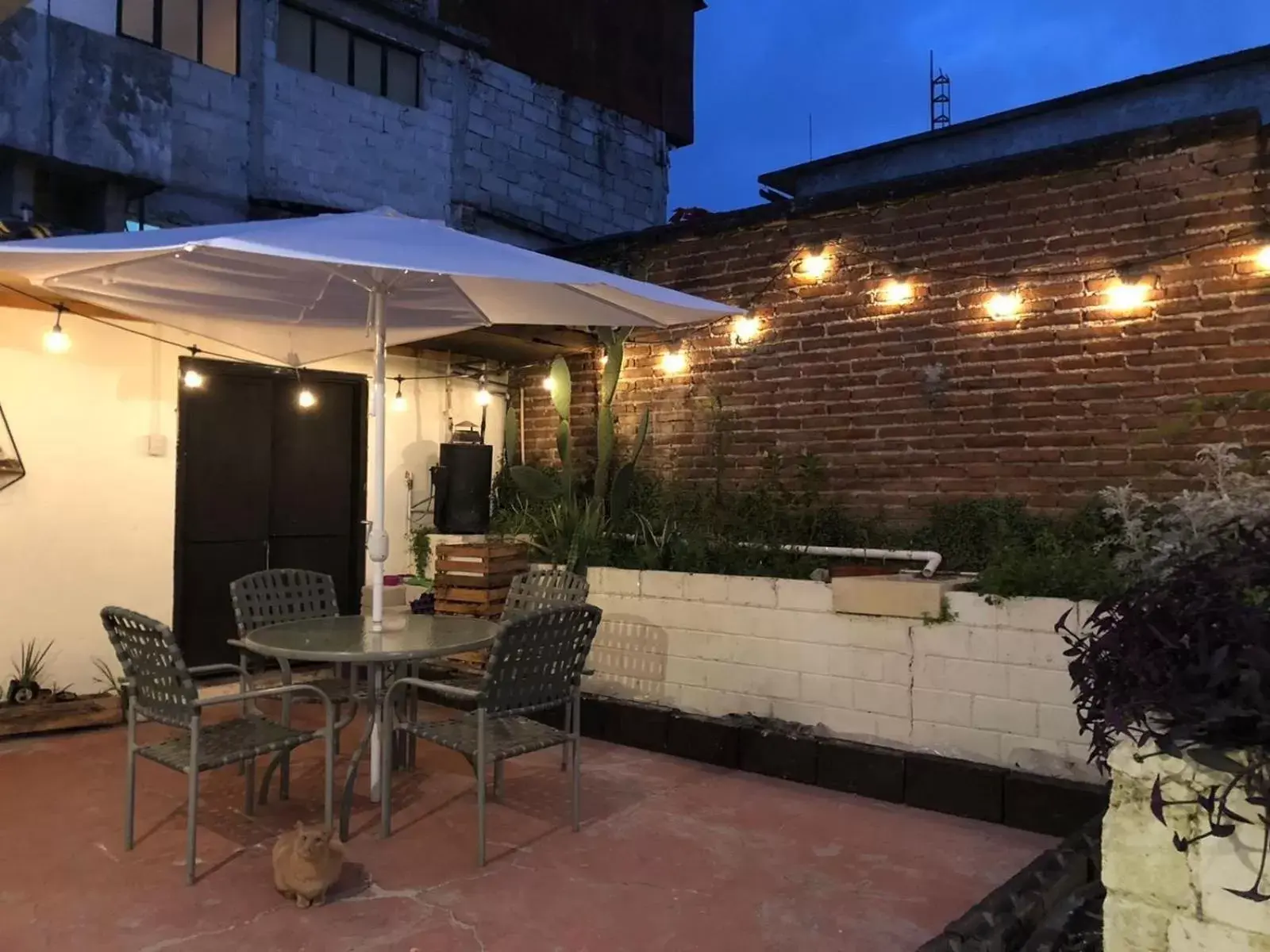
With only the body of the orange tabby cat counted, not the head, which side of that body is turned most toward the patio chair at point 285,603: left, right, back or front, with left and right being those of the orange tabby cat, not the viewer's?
back

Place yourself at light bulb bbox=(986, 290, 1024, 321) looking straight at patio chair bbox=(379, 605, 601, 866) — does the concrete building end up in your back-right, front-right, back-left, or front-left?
front-right

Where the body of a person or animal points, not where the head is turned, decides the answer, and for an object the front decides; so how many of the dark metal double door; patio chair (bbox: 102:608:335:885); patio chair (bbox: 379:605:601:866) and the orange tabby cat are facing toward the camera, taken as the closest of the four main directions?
2

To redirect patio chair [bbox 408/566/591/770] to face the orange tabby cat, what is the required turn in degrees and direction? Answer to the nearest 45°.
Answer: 0° — it already faces it

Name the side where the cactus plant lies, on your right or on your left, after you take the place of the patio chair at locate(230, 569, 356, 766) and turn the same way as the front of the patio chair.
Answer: on your left

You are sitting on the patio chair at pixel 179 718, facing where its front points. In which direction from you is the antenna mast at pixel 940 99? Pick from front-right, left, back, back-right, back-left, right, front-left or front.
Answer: front

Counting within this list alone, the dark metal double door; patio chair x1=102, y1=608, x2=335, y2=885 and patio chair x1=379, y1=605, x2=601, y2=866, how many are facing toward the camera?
1

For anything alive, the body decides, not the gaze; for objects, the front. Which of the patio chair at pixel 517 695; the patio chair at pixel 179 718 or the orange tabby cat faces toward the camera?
the orange tabby cat

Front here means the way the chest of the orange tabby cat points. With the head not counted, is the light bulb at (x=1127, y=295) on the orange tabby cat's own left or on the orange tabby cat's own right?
on the orange tabby cat's own left

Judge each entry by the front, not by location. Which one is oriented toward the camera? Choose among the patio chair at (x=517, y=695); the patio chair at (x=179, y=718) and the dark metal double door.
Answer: the dark metal double door

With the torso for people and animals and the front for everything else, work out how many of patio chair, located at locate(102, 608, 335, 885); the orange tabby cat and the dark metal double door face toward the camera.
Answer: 2

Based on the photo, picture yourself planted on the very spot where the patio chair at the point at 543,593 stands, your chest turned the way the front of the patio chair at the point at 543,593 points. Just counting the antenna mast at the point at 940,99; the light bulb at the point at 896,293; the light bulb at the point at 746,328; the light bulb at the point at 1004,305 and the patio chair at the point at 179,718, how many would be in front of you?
1

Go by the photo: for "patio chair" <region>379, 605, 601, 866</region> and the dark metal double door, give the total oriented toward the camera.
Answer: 1

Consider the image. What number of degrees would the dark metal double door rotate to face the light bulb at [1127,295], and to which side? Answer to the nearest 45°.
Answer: approximately 45° to its left

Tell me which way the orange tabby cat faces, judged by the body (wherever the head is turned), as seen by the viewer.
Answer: toward the camera

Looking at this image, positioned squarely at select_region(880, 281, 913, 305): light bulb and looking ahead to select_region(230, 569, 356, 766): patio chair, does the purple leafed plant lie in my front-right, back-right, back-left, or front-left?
front-left
